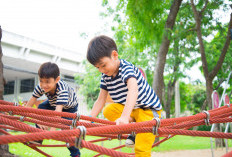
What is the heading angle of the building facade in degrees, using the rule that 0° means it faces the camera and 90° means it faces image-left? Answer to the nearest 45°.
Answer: approximately 315°

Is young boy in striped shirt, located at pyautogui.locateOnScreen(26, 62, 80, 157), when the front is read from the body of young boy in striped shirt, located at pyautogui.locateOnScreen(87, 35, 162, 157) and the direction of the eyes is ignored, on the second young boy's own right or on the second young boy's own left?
on the second young boy's own right

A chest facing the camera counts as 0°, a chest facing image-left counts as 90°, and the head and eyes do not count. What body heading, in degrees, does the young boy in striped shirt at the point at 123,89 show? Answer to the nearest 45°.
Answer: approximately 45°

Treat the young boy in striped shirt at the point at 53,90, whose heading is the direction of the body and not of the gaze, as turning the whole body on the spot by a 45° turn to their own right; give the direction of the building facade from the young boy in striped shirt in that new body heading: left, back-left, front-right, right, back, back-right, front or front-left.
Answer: right
